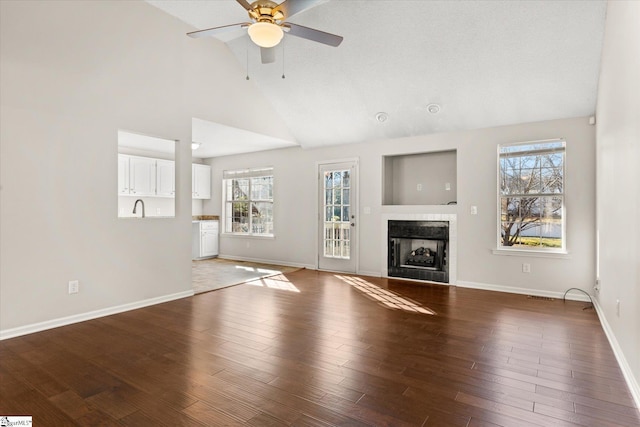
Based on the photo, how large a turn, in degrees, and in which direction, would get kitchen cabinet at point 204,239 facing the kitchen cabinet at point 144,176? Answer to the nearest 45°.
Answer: approximately 90° to its right

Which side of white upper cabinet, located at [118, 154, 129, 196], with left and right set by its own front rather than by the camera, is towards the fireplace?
front

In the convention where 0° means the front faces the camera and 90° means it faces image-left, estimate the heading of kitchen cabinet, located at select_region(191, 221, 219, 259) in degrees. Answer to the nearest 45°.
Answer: approximately 315°

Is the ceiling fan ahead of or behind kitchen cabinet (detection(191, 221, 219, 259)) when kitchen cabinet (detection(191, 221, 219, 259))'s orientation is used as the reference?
ahead

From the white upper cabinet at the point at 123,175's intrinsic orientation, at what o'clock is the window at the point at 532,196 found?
The window is roughly at 12 o'clock from the white upper cabinet.

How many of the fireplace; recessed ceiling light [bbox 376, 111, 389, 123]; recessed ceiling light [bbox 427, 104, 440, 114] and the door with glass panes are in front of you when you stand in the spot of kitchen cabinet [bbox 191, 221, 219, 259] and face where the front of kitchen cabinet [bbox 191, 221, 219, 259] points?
4

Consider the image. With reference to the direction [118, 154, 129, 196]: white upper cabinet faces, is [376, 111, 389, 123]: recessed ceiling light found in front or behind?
in front

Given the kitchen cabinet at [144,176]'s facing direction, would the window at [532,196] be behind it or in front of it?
in front

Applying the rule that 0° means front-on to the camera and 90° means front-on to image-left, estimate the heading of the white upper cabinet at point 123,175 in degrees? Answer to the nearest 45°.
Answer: approximately 315°

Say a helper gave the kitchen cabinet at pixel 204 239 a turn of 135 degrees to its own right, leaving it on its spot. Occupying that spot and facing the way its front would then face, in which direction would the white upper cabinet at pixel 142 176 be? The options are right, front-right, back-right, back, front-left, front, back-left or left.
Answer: front-left
